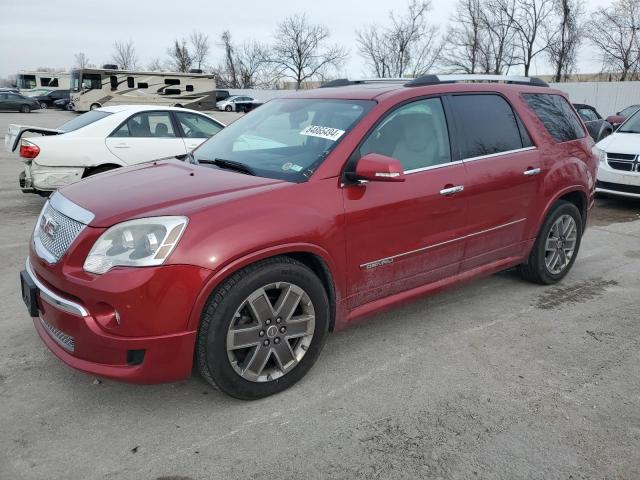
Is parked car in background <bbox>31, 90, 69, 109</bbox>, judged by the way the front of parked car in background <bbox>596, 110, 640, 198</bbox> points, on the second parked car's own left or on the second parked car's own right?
on the second parked car's own right

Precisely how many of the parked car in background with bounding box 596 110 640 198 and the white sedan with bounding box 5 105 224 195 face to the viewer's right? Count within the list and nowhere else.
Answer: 1

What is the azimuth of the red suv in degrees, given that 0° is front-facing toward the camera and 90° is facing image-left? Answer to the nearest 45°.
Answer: approximately 45°

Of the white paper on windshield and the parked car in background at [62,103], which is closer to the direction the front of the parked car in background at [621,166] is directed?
the white paper on windshield

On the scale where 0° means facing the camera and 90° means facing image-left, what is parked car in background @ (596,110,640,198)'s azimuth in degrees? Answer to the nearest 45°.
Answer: approximately 45°

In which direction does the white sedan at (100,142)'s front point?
to the viewer's right

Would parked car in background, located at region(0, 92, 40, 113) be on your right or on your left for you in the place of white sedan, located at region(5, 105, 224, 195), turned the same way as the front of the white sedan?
on your left
